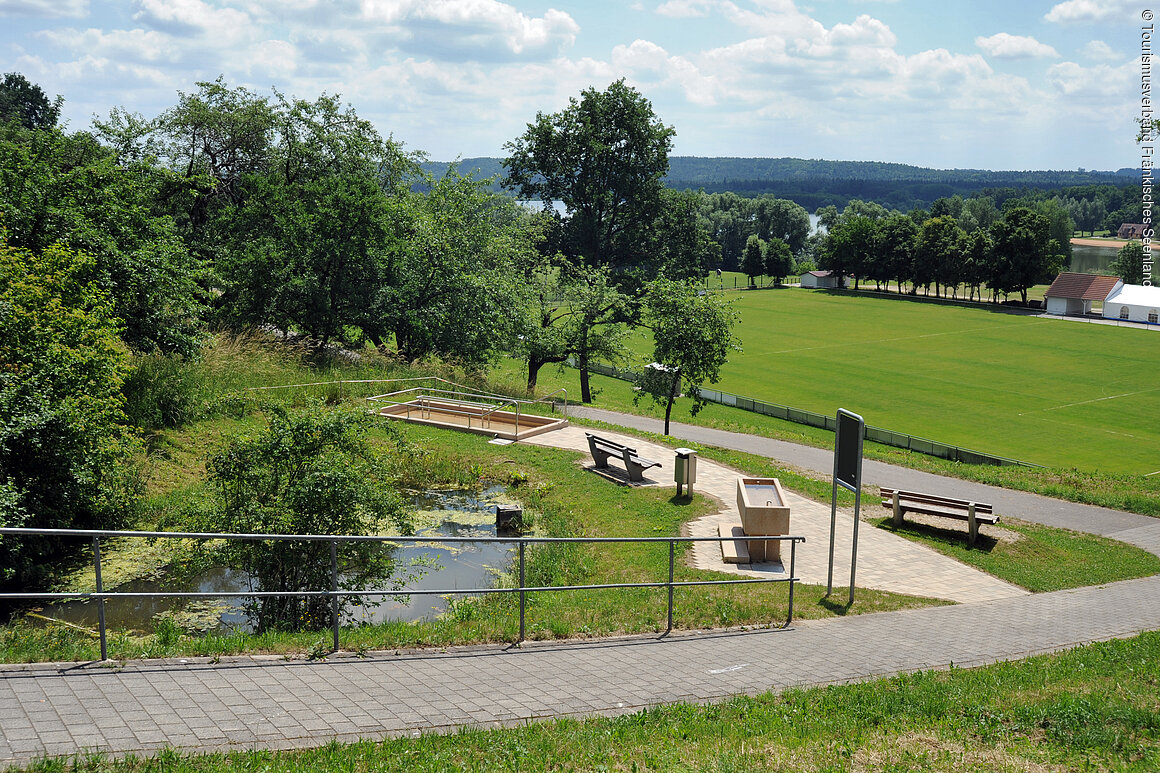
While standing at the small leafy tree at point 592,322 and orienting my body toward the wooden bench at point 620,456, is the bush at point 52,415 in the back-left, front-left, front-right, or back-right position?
front-right

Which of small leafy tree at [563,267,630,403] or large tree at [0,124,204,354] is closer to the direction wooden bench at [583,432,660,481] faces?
the small leafy tree

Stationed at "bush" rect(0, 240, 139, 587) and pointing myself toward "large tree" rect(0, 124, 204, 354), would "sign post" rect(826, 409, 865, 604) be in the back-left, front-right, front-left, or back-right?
back-right

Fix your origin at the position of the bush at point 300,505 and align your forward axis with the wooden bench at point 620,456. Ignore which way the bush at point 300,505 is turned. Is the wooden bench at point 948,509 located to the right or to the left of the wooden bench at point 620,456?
right

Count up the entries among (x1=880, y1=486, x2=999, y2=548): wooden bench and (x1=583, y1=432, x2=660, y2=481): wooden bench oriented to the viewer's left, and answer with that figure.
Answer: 0

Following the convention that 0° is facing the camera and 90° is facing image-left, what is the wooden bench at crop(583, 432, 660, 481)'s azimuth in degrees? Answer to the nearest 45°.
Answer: approximately 225°
